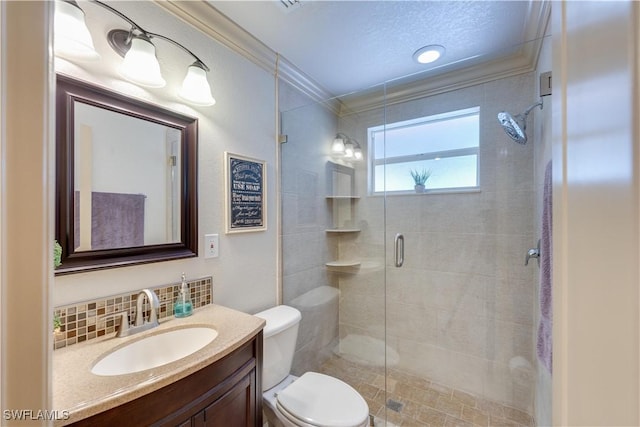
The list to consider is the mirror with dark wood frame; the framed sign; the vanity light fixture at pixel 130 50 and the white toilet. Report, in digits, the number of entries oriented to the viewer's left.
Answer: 0

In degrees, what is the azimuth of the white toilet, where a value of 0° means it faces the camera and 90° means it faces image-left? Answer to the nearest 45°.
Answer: approximately 315°

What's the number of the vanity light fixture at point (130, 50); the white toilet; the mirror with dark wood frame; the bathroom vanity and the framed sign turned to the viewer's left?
0

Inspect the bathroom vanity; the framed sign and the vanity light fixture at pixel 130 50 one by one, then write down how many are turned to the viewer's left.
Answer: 0

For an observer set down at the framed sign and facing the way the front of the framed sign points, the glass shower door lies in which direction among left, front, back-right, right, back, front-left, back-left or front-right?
front-left

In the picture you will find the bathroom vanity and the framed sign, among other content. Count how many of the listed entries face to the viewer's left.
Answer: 0

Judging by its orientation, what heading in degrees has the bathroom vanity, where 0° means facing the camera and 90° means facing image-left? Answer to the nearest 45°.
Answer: approximately 315°

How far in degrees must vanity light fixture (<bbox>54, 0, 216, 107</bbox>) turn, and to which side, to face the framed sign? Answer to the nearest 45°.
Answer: approximately 90° to its left

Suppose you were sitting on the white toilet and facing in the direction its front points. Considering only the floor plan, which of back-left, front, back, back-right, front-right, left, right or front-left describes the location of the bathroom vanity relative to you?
right
